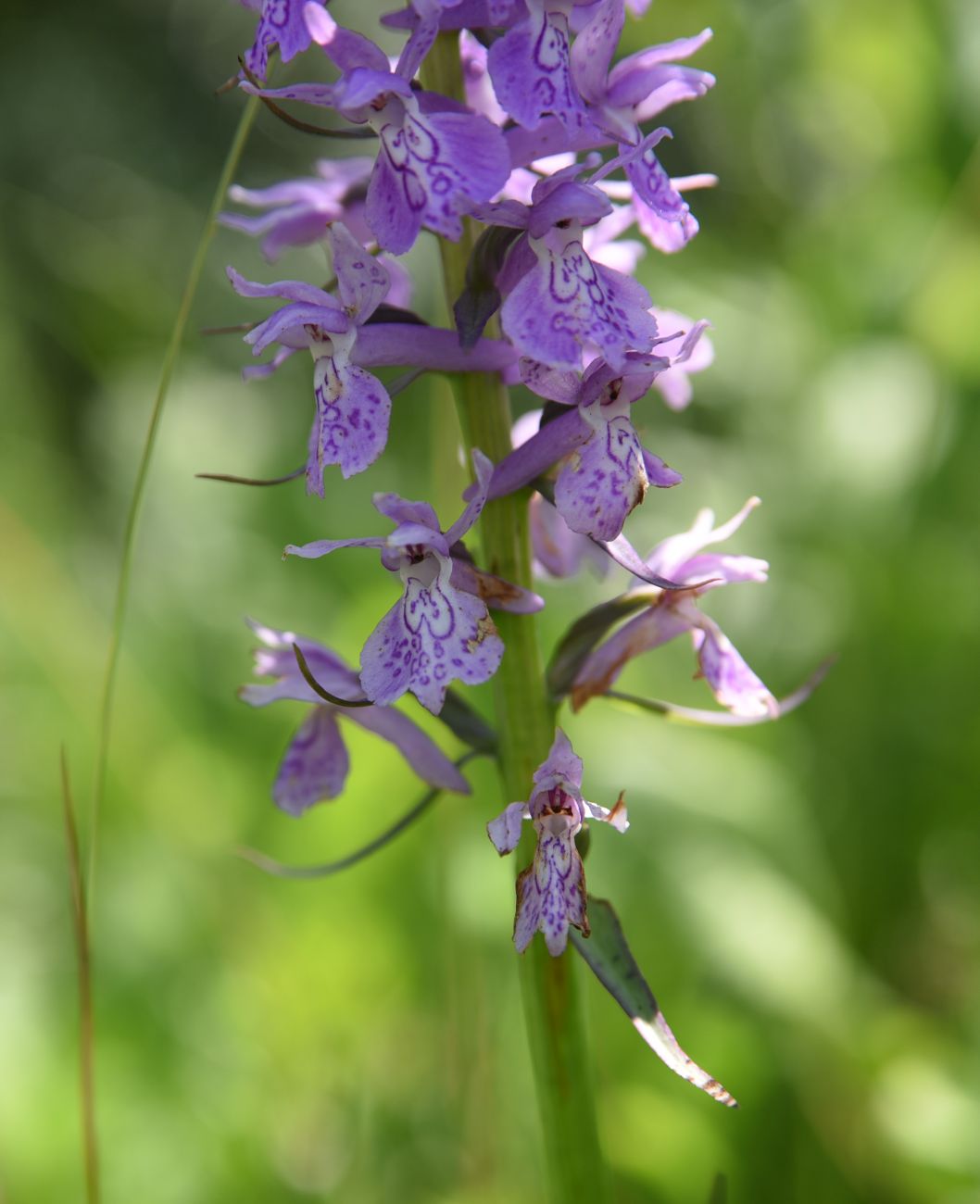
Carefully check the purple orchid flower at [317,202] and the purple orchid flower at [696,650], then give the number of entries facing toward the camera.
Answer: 0

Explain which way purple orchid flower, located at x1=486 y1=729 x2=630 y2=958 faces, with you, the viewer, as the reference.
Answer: facing the viewer

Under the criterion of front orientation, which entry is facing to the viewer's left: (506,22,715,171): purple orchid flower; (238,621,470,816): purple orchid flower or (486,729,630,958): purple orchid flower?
(238,621,470,816): purple orchid flower

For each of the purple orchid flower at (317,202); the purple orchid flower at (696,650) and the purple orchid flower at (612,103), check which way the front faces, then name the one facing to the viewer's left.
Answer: the purple orchid flower at (317,202)

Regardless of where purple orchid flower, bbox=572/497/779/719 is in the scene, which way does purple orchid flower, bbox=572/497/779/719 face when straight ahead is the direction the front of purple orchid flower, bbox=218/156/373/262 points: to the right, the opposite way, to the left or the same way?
the opposite way

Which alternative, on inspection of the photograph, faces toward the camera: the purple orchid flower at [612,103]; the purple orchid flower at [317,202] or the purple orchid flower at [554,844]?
the purple orchid flower at [554,844]

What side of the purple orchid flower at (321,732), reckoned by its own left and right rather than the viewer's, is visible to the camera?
left

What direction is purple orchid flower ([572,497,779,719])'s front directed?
to the viewer's right

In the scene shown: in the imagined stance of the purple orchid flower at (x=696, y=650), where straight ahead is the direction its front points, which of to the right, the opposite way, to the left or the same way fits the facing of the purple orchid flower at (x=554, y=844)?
to the right

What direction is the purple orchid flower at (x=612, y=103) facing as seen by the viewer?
to the viewer's right

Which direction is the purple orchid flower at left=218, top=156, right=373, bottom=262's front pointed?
to the viewer's left
